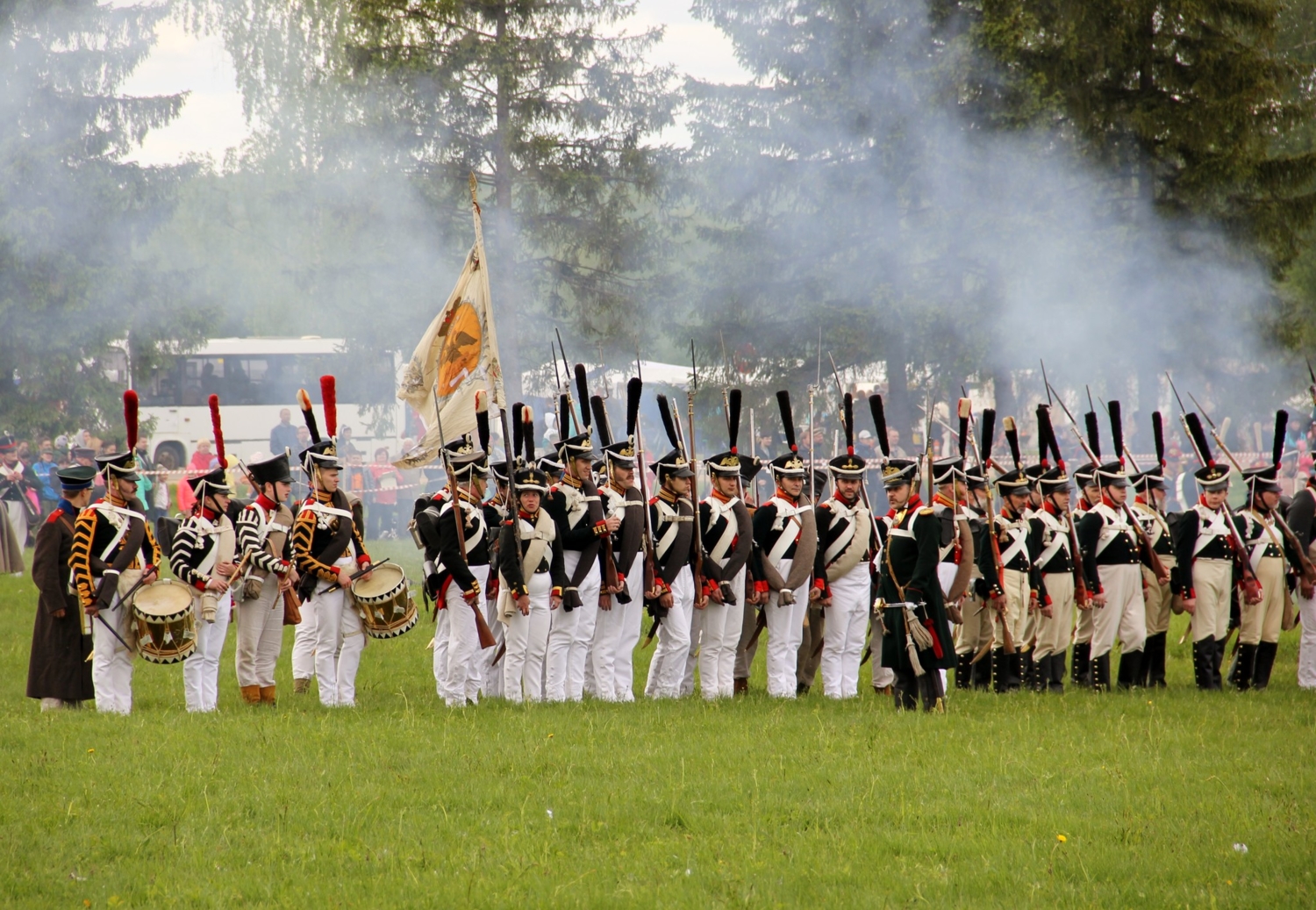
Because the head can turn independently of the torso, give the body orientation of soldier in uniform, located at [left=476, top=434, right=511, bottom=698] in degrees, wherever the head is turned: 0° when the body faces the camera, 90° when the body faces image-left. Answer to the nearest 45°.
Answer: approximately 315°

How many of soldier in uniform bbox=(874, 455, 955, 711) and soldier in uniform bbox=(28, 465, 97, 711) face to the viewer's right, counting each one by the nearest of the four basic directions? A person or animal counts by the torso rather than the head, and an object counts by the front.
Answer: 1

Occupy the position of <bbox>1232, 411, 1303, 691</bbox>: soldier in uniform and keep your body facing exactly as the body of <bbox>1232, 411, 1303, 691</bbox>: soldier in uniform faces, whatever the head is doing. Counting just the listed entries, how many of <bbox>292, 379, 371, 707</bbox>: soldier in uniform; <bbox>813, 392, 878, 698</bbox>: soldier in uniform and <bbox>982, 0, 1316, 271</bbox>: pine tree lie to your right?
2

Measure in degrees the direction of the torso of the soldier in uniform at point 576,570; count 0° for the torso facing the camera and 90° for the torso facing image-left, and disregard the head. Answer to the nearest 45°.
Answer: approximately 315°

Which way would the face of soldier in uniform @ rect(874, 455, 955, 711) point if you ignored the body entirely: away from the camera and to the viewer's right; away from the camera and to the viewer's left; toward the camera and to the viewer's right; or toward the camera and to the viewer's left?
toward the camera and to the viewer's left

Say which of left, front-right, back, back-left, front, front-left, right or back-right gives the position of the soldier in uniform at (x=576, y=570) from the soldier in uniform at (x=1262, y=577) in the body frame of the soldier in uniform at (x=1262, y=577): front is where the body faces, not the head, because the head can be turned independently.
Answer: right

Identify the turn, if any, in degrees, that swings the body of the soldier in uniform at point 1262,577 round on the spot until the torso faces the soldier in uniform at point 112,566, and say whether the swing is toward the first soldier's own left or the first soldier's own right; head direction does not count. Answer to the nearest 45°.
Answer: approximately 90° to the first soldier's own right

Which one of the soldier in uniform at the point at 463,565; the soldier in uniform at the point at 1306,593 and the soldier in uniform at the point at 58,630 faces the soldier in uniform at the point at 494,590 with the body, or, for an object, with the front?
the soldier in uniform at the point at 58,630

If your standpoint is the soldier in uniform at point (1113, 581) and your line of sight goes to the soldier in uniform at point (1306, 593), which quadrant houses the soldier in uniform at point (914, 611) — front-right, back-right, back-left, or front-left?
back-right

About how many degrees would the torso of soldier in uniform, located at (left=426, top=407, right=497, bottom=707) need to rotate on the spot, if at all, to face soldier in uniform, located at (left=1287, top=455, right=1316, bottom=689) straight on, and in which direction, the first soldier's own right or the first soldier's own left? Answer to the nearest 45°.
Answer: approximately 45° to the first soldier's own left

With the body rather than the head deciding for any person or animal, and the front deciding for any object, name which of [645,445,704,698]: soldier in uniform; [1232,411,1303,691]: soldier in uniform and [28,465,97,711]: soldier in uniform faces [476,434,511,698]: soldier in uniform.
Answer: [28,465,97,711]: soldier in uniform

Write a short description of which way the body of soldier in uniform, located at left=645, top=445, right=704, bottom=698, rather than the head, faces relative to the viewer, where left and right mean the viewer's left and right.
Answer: facing the viewer and to the right of the viewer

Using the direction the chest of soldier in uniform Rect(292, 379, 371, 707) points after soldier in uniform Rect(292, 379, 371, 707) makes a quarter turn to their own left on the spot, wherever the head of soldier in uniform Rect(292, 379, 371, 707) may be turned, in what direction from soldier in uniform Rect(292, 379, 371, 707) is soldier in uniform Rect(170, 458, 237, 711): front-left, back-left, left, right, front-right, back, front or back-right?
back-left

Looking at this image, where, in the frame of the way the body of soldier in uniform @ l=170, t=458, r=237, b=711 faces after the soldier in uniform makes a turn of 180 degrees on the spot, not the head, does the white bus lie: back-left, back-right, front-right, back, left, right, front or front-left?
front-right

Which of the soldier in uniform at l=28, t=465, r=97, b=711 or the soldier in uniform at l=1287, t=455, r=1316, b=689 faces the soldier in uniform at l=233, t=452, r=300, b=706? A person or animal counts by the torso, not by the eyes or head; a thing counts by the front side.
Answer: the soldier in uniform at l=28, t=465, r=97, b=711

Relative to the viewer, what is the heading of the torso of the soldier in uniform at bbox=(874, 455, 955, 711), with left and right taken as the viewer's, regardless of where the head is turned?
facing the viewer and to the left of the viewer
